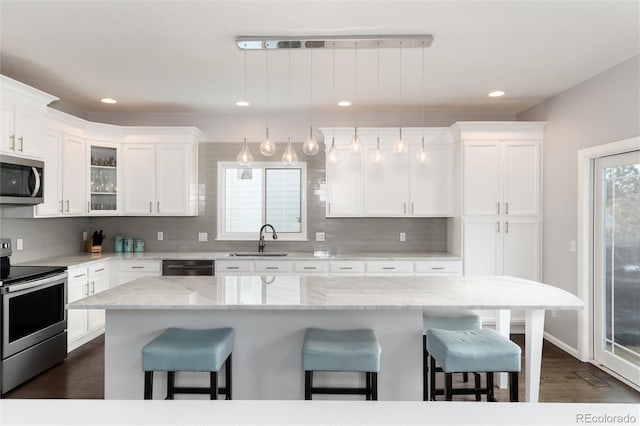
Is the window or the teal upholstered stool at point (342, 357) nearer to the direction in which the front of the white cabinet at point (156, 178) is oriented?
the teal upholstered stool

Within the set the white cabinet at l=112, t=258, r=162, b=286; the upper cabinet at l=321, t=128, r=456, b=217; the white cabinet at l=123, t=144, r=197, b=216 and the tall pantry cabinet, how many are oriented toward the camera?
4

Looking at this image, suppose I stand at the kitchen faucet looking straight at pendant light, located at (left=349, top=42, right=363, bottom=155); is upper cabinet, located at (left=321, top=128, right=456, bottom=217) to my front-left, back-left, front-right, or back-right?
front-left

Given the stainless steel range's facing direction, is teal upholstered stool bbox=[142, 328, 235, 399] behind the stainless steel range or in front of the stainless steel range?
in front

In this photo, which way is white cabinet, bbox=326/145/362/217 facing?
toward the camera

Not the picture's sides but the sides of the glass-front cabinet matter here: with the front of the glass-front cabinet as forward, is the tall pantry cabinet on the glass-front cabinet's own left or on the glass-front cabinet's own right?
on the glass-front cabinet's own left

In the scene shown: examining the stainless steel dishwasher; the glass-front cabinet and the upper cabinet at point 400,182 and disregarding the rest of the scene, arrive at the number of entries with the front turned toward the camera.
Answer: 3

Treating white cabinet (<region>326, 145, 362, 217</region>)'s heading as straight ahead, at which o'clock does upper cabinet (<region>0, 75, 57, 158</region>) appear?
The upper cabinet is roughly at 2 o'clock from the white cabinet.

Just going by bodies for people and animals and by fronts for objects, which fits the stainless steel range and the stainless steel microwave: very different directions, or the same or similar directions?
same or similar directions

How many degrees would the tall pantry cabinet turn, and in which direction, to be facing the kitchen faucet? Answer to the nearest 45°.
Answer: approximately 90° to its right

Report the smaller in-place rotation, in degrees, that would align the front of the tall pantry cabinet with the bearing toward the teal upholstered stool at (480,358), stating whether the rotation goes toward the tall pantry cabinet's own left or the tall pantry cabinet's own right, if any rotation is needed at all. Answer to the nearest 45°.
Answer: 0° — it already faces it

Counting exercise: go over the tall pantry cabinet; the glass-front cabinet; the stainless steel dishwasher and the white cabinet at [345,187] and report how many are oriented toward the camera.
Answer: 4

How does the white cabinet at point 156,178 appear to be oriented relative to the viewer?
toward the camera

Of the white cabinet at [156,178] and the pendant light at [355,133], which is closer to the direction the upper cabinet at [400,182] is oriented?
the pendant light

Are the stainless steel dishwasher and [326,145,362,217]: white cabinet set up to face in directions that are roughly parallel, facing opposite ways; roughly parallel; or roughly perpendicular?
roughly parallel

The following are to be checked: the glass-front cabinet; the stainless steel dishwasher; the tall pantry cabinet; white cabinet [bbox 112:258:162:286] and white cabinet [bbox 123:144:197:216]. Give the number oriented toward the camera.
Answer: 5

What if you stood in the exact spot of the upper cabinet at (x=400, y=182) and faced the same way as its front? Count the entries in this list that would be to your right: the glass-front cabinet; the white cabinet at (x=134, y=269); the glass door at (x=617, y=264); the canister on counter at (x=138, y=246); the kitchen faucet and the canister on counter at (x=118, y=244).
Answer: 5
